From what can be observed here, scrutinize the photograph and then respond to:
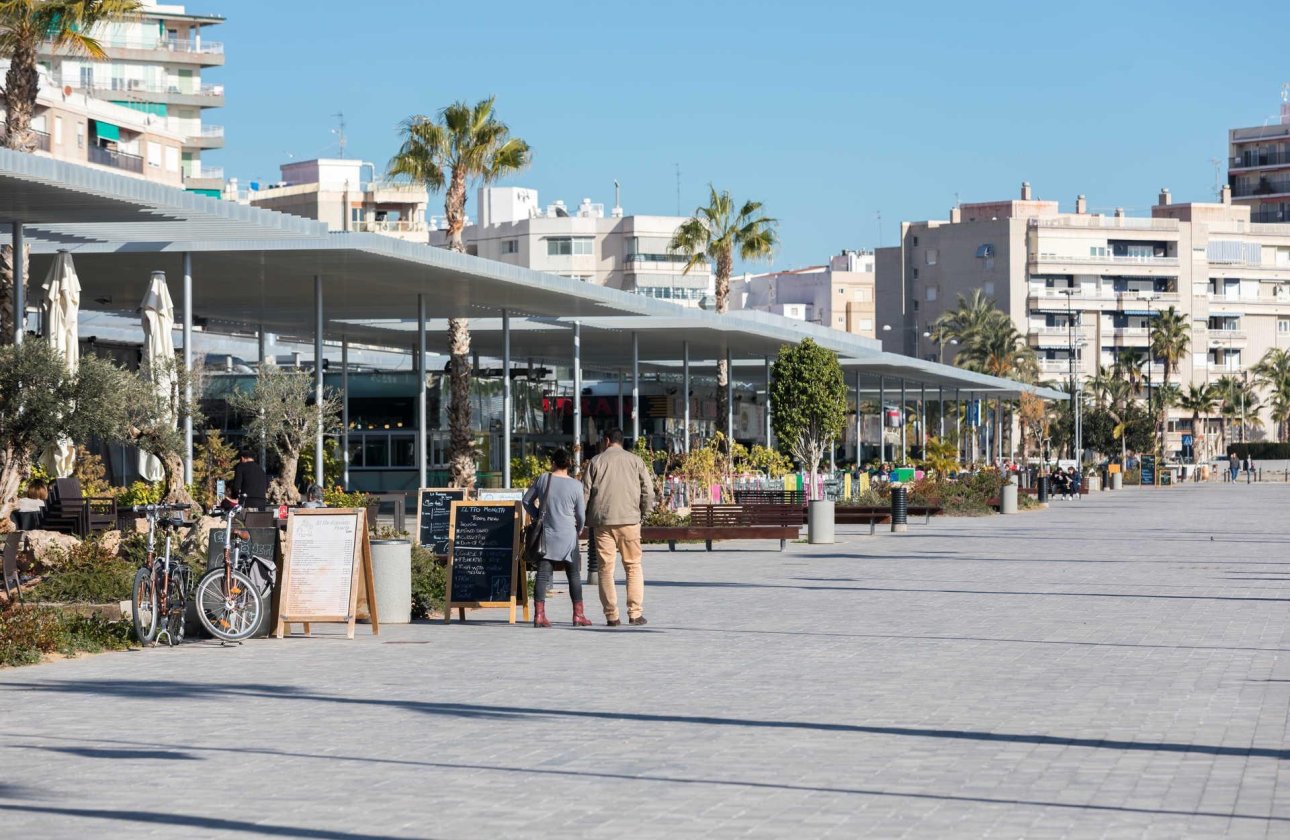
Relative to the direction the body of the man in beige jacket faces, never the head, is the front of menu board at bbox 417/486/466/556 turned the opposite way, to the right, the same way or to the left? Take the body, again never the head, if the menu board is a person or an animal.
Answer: the opposite way

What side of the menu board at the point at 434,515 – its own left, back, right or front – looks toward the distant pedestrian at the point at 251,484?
right

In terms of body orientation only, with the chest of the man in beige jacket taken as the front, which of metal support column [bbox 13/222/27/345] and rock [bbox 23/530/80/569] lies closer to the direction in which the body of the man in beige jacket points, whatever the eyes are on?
the metal support column

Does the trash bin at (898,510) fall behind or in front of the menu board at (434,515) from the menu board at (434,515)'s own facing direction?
behind

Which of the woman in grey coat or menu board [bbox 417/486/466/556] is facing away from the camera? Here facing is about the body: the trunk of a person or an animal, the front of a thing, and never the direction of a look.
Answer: the woman in grey coat

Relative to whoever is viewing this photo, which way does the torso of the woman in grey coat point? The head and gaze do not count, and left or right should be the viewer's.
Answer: facing away from the viewer

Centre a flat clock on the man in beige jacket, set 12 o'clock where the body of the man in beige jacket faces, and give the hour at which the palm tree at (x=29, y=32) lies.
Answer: The palm tree is roughly at 11 o'clock from the man in beige jacket.

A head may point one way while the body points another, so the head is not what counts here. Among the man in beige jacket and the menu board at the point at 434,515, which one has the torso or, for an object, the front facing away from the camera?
the man in beige jacket

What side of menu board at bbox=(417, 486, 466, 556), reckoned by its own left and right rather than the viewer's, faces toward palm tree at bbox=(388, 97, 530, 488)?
back

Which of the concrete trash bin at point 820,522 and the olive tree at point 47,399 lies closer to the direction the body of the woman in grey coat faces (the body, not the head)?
the concrete trash bin

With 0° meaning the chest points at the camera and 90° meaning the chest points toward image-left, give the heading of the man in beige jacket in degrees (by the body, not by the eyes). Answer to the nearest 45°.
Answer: approximately 180°

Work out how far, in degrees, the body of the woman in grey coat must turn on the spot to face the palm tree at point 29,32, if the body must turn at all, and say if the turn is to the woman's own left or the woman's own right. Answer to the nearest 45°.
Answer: approximately 45° to the woman's own left

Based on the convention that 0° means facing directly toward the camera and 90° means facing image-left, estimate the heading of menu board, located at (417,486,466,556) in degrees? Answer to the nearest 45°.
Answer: approximately 0°
